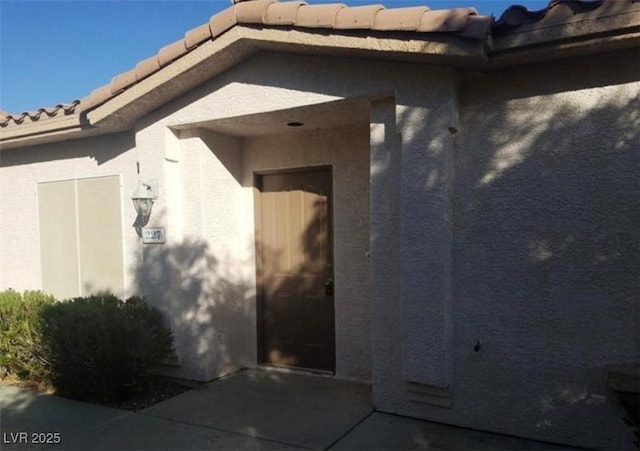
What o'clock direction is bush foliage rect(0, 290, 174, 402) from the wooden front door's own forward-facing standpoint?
The bush foliage is roughly at 1 o'clock from the wooden front door.

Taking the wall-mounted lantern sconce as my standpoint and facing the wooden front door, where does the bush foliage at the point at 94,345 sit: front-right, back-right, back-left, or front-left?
back-right

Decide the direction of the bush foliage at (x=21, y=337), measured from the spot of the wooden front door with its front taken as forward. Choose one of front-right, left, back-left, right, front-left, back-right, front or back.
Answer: front-right

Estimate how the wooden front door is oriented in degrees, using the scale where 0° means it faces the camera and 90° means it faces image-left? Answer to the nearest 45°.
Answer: approximately 45°

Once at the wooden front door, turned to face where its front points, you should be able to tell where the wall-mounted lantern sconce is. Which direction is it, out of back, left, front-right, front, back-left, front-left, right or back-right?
front-right
